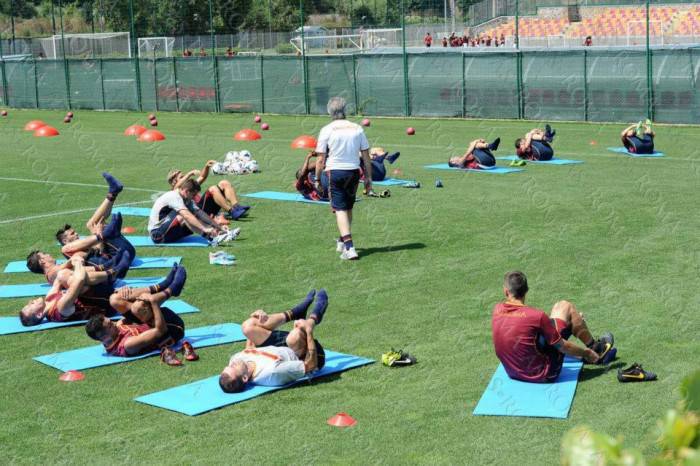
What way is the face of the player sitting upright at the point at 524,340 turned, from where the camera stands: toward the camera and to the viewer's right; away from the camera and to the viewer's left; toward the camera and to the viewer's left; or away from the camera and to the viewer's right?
away from the camera and to the viewer's right

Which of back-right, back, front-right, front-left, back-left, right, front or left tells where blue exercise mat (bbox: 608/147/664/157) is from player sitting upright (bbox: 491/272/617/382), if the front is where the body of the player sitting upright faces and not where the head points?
front-left

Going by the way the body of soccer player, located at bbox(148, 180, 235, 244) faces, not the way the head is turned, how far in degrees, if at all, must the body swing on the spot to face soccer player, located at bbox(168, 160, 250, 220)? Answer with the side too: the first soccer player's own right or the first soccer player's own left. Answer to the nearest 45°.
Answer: approximately 90° to the first soccer player's own left

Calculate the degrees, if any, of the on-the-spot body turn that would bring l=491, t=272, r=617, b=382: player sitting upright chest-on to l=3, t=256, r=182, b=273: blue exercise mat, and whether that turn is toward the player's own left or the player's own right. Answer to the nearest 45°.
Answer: approximately 90° to the player's own left

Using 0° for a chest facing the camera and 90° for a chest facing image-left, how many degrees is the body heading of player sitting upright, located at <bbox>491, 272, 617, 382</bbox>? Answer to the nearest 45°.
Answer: approximately 225°

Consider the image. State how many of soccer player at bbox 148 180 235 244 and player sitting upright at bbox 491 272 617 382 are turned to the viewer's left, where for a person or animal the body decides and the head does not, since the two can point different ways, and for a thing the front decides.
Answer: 0

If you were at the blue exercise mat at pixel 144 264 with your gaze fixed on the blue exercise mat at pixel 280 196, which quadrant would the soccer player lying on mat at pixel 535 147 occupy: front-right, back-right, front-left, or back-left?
front-right

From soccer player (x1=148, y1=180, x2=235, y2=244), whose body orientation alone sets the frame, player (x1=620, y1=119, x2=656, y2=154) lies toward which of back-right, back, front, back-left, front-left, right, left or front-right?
front-left

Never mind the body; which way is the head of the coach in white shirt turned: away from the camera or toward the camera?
away from the camera

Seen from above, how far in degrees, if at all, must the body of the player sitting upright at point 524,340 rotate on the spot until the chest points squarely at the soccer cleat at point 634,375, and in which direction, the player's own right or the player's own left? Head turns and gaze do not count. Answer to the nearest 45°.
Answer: approximately 45° to the player's own right

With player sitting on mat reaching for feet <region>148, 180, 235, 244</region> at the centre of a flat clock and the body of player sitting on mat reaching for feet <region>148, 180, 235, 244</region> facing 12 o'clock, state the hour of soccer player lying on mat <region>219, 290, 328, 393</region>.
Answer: soccer player lying on mat <region>219, 290, 328, 393</region> is roughly at 3 o'clock from player sitting on mat reaching for feet <region>148, 180, 235, 244</region>.

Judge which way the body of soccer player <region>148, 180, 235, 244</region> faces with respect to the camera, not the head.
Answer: to the viewer's right
